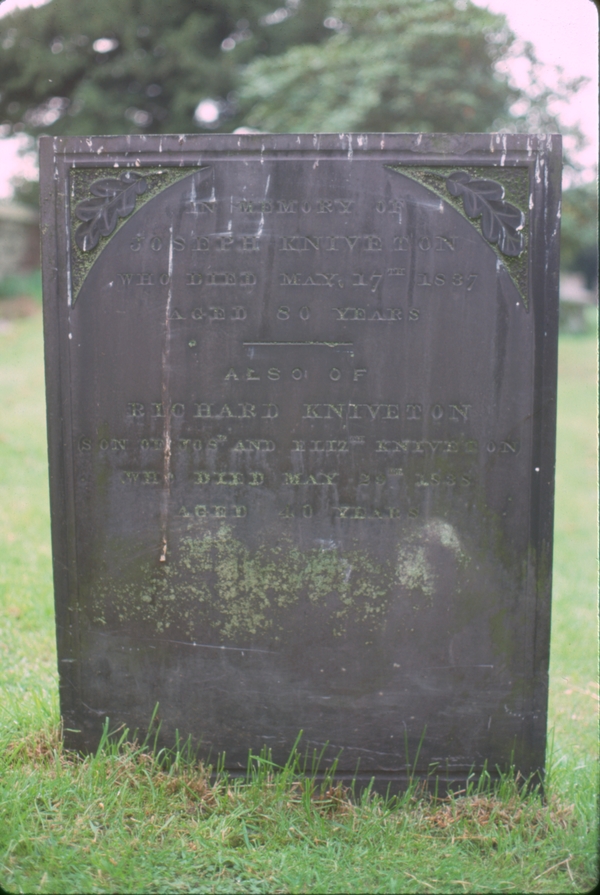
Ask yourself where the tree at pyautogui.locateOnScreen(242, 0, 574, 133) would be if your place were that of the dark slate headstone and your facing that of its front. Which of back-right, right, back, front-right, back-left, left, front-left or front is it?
back

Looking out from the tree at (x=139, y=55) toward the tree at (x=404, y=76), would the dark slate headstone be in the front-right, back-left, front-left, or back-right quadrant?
front-right

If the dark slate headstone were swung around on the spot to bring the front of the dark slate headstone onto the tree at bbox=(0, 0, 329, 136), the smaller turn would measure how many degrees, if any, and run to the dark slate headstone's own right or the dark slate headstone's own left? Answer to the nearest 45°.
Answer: approximately 180°

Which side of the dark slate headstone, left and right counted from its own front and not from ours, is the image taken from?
front
